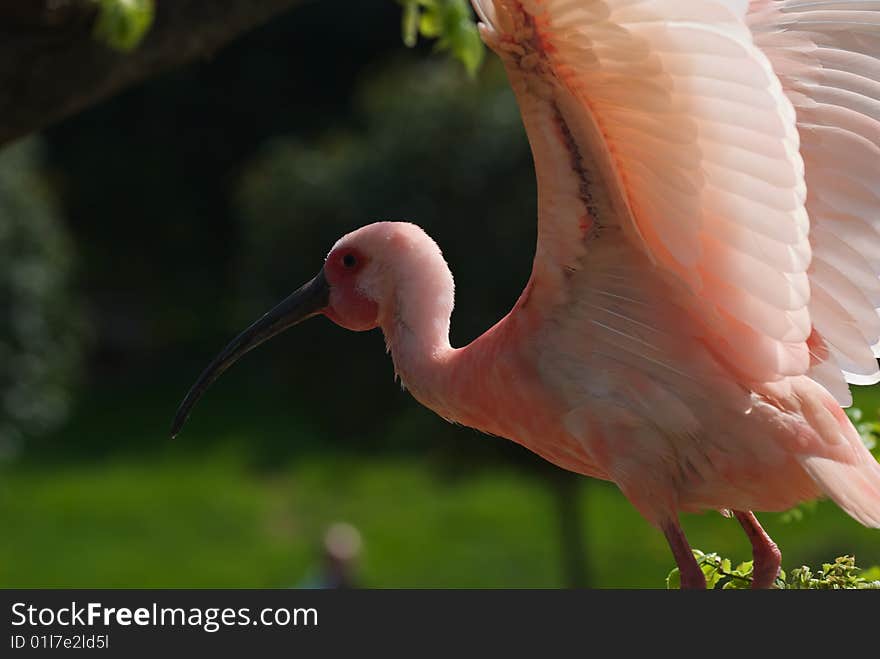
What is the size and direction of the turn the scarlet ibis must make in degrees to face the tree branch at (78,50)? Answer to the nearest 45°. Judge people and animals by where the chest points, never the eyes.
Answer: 0° — it already faces it

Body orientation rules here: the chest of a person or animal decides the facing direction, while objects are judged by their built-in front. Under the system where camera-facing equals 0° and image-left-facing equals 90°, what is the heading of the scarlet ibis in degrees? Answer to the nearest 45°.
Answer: approximately 90°
